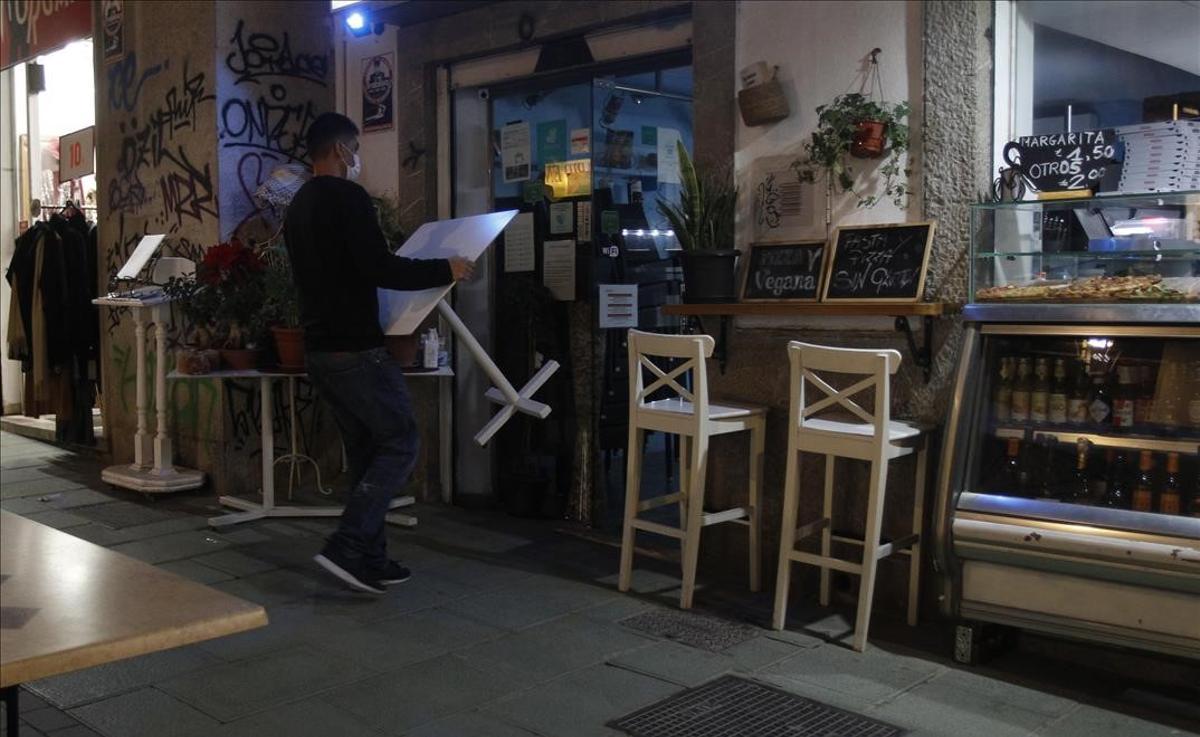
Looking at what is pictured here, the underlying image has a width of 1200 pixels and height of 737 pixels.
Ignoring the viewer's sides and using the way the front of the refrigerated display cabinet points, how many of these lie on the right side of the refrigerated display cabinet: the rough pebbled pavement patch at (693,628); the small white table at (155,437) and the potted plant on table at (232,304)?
3

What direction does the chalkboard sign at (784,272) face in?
toward the camera

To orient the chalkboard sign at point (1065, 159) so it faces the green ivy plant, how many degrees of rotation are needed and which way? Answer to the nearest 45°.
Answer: approximately 135° to its right

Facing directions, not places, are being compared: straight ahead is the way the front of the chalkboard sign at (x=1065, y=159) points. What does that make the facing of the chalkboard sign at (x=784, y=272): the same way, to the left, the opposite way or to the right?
the same way

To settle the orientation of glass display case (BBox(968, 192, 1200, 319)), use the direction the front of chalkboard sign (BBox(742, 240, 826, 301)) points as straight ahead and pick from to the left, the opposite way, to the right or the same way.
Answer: the same way

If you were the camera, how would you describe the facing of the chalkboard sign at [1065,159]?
facing the viewer

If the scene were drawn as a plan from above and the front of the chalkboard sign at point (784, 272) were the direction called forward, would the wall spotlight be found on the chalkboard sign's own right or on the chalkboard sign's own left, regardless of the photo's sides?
on the chalkboard sign's own right

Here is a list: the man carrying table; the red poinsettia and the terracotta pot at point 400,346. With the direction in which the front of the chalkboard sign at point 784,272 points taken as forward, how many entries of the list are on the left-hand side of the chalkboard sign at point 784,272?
0

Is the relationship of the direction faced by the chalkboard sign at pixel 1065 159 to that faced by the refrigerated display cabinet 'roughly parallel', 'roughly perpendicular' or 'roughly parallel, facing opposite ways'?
roughly parallel

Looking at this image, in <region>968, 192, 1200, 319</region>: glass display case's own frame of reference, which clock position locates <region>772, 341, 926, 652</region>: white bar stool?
The white bar stool is roughly at 3 o'clock from the glass display case.

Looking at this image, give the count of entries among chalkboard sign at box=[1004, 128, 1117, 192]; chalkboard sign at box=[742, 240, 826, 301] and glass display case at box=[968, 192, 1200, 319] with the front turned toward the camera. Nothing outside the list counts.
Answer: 3

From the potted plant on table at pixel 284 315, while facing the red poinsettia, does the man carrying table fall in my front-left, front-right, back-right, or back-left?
back-left

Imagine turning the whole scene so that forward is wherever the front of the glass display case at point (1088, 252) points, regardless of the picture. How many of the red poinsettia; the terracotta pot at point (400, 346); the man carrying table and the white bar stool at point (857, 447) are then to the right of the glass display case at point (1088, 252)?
4

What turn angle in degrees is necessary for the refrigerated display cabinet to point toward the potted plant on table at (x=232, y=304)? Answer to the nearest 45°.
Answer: approximately 90° to its right
